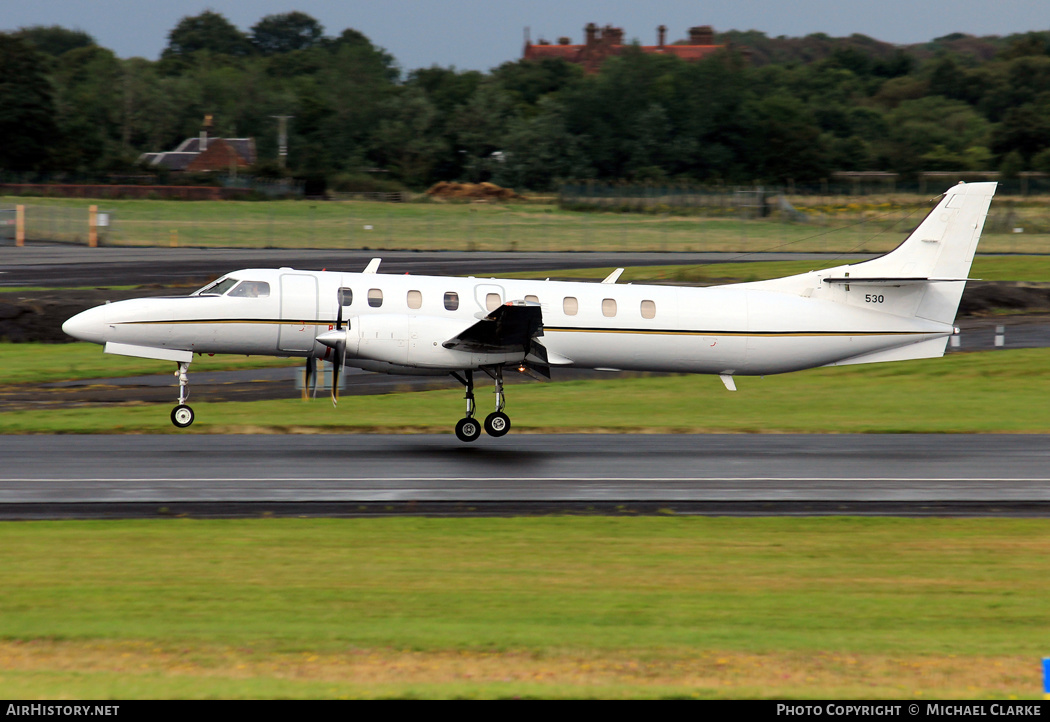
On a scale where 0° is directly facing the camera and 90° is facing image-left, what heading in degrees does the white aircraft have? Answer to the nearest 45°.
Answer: approximately 90°
